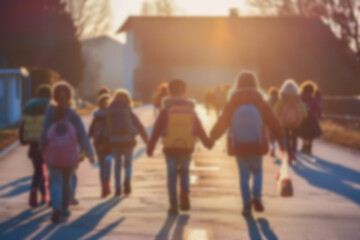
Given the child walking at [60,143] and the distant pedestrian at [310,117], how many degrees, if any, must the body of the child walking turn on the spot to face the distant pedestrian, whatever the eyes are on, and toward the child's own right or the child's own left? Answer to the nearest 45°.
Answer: approximately 45° to the child's own right

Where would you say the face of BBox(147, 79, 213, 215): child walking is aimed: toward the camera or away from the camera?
away from the camera

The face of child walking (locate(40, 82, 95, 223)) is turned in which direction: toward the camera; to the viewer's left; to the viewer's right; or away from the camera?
away from the camera

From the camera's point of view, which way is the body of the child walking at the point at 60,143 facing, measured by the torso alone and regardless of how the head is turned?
away from the camera

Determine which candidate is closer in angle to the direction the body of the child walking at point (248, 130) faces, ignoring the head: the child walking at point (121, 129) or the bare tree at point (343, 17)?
the bare tree

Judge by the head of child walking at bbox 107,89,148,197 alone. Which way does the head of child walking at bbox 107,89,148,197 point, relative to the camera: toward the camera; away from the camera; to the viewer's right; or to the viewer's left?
away from the camera

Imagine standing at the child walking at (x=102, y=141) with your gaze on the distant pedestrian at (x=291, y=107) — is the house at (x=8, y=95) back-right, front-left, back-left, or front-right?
front-left

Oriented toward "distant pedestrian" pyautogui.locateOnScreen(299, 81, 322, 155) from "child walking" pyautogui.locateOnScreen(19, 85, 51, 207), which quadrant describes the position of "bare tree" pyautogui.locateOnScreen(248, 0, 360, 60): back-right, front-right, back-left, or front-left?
front-left

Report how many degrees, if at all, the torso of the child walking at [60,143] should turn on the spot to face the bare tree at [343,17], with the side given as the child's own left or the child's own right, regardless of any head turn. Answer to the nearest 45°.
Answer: approximately 45° to the child's own right

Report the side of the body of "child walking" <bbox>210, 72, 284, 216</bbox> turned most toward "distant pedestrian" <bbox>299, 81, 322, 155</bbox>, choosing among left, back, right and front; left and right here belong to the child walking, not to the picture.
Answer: front

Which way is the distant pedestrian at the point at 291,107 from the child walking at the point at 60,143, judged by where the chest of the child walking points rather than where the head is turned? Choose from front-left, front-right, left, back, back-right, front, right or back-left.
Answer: front-right

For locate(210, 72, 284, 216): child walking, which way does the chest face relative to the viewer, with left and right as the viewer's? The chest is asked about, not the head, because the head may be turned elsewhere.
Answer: facing away from the viewer

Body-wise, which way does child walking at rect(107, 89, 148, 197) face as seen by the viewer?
away from the camera

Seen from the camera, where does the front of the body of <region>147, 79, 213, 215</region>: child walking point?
away from the camera

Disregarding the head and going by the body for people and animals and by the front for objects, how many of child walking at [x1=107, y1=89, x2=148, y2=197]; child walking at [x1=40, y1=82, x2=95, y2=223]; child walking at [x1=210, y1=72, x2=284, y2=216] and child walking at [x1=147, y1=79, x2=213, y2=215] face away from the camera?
4
